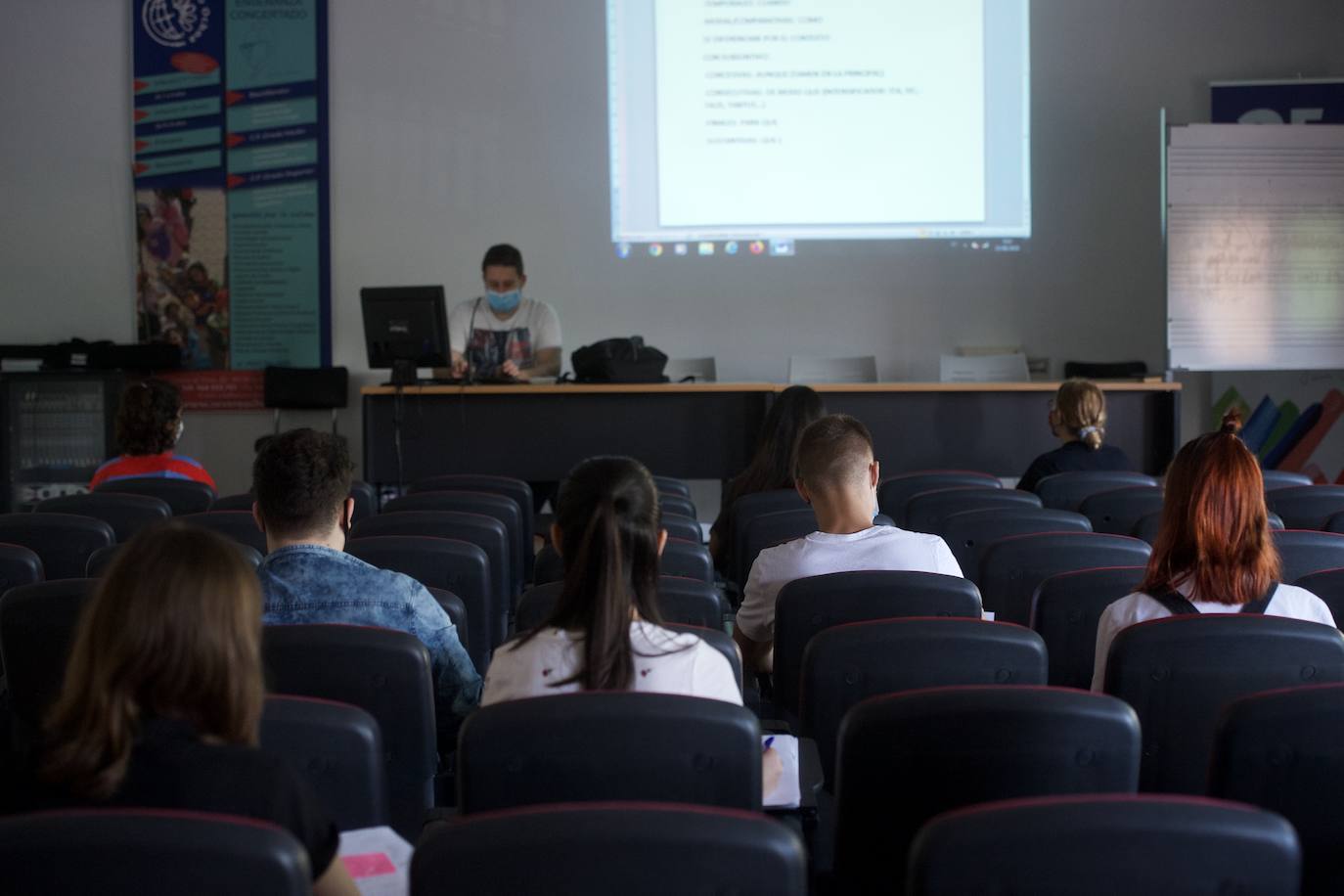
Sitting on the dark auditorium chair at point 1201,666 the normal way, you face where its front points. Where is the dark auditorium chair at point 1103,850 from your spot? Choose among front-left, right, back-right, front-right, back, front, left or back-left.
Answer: back

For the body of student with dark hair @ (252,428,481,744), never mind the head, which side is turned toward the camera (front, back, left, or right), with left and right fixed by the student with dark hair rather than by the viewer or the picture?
back

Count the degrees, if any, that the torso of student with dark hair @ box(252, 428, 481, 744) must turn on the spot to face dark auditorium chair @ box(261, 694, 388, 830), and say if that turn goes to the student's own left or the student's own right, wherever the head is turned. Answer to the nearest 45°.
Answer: approximately 180°

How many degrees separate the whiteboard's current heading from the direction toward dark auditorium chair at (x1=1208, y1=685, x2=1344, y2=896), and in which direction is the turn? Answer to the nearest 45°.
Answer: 0° — it already faces it

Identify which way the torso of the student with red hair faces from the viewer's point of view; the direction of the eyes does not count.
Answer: away from the camera

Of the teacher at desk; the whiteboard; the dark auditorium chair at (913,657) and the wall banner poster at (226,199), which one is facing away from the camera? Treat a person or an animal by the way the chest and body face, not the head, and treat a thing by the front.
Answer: the dark auditorium chair

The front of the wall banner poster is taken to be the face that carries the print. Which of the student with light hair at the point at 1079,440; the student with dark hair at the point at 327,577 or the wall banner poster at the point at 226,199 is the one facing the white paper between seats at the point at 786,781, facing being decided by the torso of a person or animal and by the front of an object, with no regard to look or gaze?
the wall banner poster

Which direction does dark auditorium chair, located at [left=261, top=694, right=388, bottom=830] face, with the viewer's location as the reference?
facing away from the viewer

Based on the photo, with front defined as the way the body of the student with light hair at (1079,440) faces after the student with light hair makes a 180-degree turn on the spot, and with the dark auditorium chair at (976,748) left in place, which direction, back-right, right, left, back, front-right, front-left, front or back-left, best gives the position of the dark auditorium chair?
front-right

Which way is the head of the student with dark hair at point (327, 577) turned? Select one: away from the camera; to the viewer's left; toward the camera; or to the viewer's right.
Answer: away from the camera

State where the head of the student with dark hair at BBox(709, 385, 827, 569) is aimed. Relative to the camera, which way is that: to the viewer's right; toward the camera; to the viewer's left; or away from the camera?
away from the camera

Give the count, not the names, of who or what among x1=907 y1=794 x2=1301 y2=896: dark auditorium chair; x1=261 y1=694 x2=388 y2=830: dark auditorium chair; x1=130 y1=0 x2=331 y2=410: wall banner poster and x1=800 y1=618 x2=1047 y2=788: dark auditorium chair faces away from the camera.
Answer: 3
